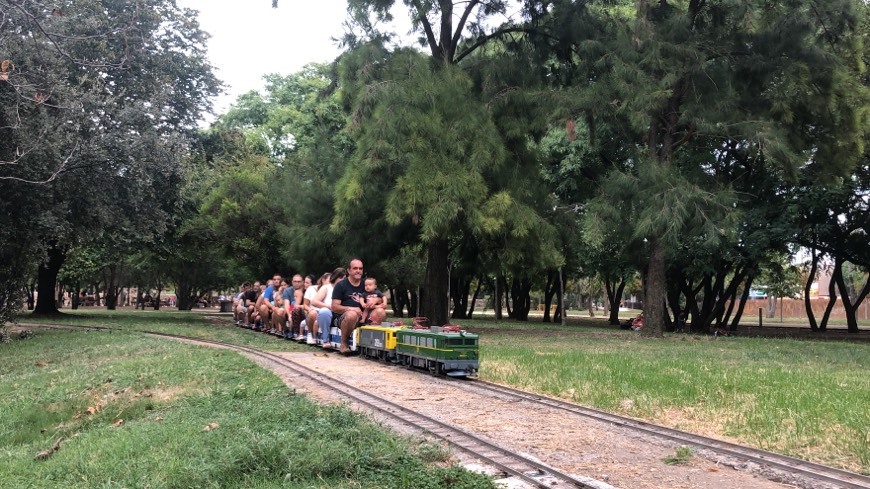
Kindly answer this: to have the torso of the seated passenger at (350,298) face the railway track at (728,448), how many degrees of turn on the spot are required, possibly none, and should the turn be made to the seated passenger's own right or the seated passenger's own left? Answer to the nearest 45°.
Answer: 0° — they already face it

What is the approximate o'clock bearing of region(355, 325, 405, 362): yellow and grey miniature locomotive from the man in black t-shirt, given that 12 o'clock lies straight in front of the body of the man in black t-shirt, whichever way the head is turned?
The yellow and grey miniature locomotive is roughly at 1 o'clock from the man in black t-shirt.

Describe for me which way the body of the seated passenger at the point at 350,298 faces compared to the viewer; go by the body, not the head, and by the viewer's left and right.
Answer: facing the viewer and to the right of the viewer

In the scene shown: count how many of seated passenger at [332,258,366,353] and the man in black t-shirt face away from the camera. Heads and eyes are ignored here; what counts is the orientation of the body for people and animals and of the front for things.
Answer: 0

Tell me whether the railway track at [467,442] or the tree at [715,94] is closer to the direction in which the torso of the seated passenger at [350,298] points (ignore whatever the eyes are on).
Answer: the railway track
